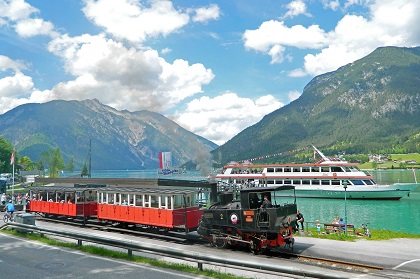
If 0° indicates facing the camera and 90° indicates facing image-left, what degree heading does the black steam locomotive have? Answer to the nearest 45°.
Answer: approximately 135°

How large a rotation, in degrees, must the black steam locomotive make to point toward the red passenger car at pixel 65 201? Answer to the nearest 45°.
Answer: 0° — it already faces it
